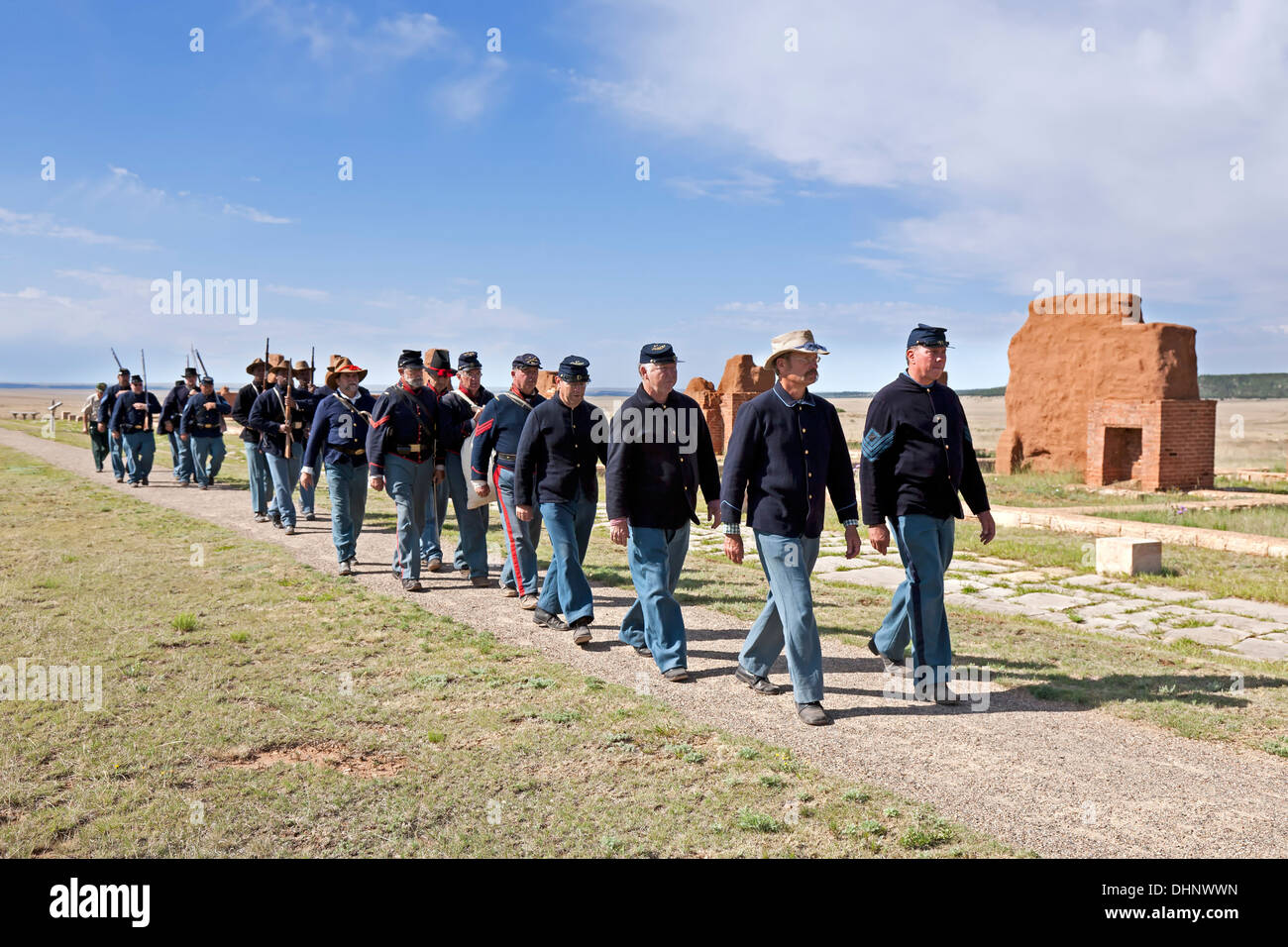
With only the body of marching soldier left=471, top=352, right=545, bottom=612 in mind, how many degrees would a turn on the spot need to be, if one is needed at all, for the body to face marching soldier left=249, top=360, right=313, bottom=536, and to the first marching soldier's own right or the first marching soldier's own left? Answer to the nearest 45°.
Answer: approximately 180°

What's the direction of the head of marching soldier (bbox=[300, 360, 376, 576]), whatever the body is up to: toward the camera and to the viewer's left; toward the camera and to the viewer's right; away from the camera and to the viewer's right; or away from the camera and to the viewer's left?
toward the camera and to the viewer's right

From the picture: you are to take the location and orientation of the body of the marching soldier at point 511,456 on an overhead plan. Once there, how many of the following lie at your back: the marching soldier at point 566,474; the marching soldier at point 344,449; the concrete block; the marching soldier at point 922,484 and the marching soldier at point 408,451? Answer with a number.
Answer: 2

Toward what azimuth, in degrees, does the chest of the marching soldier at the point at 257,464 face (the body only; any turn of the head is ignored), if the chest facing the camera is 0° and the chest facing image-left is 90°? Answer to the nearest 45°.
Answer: approximately 315°

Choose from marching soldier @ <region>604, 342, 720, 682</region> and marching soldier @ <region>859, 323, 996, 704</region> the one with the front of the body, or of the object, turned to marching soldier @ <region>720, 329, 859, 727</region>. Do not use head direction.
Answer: marching soldier @ <region>604, 342, 720, 682</region>

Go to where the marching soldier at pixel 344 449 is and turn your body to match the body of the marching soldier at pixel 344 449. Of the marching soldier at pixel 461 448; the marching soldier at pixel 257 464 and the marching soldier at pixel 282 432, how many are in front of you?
1

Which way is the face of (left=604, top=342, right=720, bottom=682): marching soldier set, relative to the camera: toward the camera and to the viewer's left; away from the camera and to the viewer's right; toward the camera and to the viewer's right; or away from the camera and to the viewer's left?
toward the camera and to the viewer's right
